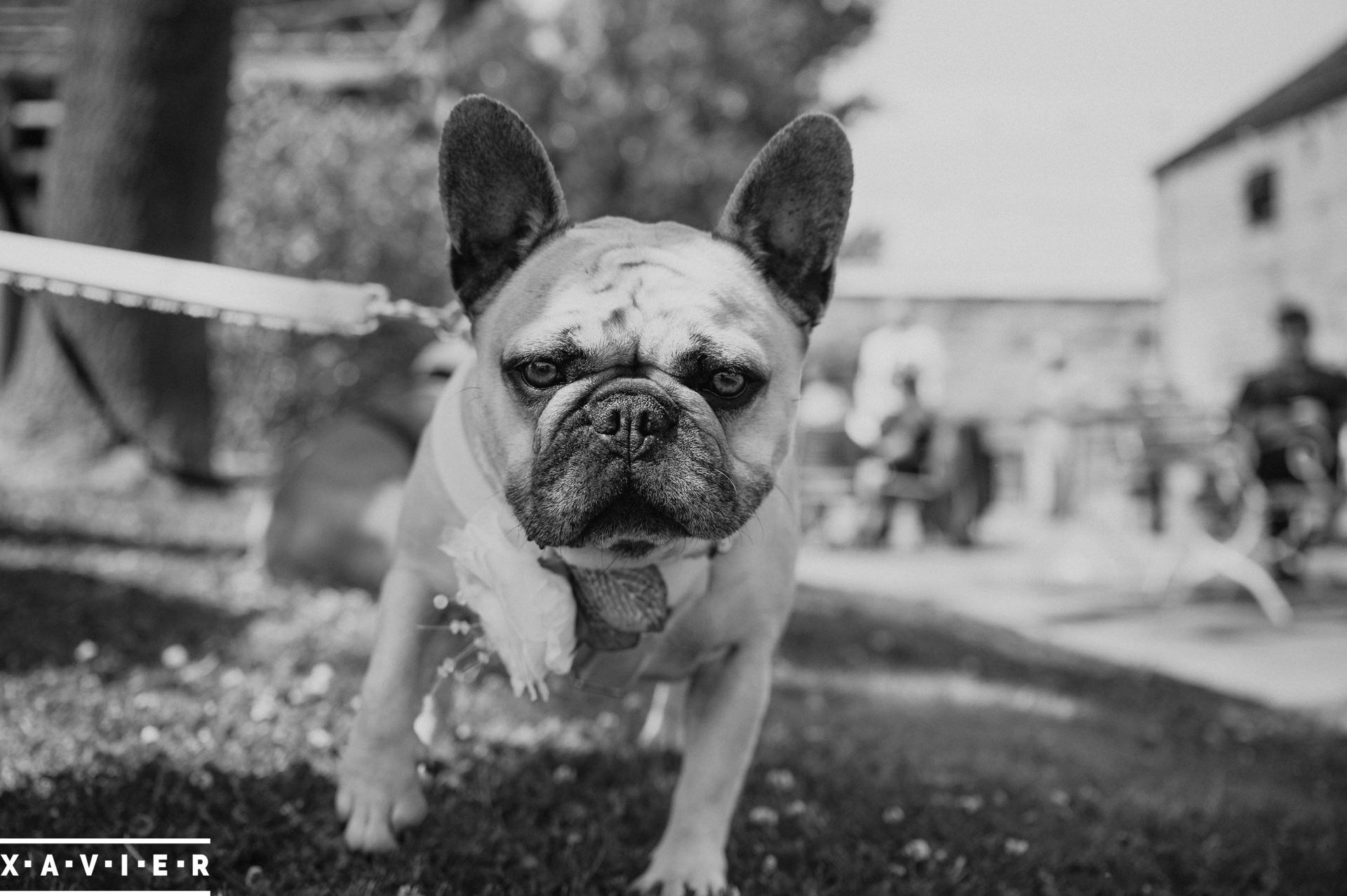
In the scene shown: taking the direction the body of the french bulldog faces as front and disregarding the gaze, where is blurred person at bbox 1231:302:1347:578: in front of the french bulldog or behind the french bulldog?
behind

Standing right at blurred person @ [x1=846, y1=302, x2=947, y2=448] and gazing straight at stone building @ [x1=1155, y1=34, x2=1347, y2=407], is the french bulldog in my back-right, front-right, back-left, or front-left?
back-right

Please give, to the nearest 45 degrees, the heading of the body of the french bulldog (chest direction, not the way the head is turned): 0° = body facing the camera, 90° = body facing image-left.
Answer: approximately 0°

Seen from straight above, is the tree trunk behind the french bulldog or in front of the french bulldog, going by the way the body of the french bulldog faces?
behind

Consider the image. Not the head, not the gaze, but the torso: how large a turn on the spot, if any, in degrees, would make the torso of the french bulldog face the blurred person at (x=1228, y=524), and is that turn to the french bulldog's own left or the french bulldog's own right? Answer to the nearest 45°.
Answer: approximately 135° to the french bulldog's own left

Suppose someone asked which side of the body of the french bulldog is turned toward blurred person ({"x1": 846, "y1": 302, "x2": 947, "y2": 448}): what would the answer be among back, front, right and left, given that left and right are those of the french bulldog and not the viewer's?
back
